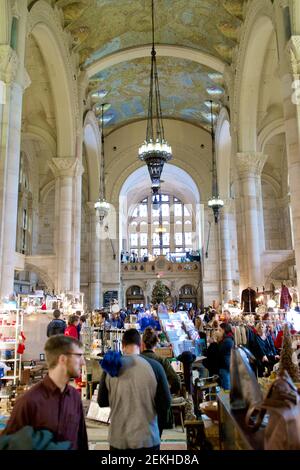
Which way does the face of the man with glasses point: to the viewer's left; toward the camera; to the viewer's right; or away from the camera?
to the viewer's right

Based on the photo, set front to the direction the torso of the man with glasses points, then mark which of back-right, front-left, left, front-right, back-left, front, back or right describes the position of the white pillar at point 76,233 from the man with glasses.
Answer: back-left

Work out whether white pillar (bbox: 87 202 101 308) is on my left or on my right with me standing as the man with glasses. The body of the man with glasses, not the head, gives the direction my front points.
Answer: on my left

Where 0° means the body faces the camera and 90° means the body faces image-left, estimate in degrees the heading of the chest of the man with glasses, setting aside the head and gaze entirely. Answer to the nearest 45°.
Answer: approximately 315°

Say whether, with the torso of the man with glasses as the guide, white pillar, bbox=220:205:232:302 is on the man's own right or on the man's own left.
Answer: on the man's own left

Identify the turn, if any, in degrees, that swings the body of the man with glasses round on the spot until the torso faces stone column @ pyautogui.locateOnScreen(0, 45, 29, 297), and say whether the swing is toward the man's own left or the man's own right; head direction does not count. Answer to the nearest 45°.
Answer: approximately 135° to the man's own left

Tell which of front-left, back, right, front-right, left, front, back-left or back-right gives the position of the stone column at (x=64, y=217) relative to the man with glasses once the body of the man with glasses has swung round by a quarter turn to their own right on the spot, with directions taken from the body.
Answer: back-right
